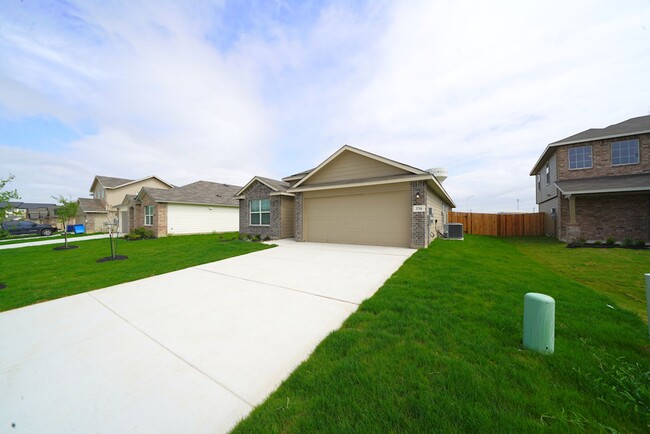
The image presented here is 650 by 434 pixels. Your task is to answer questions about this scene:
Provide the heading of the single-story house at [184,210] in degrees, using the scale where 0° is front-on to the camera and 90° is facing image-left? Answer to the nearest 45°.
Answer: approximately 45°

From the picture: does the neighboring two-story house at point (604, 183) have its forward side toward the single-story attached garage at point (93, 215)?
no

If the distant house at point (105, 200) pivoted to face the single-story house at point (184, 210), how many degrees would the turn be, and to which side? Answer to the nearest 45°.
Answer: approximately 45° to its left

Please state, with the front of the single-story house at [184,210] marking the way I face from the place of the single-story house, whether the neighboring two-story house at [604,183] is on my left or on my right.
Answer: on my left

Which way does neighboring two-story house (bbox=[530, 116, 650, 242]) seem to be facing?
toward the camera

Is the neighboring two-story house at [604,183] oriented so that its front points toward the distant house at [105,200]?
no

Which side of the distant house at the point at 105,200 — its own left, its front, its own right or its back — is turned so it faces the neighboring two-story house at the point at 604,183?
left

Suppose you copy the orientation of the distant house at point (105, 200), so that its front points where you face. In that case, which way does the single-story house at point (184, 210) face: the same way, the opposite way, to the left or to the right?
the same way

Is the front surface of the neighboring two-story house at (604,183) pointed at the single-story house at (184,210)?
no

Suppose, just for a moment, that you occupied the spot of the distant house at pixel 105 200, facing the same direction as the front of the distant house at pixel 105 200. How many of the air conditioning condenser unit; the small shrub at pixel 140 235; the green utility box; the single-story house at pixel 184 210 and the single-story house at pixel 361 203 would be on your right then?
0

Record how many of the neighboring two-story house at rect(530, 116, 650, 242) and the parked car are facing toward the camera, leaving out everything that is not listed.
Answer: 1

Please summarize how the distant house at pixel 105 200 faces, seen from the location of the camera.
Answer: facing the viewer and to the left of the viewer

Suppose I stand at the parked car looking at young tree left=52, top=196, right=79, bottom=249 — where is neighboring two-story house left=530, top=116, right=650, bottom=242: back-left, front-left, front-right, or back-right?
front-left
